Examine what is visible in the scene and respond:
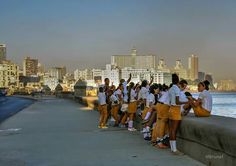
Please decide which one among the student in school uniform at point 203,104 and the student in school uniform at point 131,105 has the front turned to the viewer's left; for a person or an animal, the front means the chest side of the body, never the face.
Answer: the student in school uniform at point 203,104

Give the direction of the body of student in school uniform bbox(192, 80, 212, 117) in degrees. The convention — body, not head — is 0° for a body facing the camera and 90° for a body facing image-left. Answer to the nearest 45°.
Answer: approximately 90°
